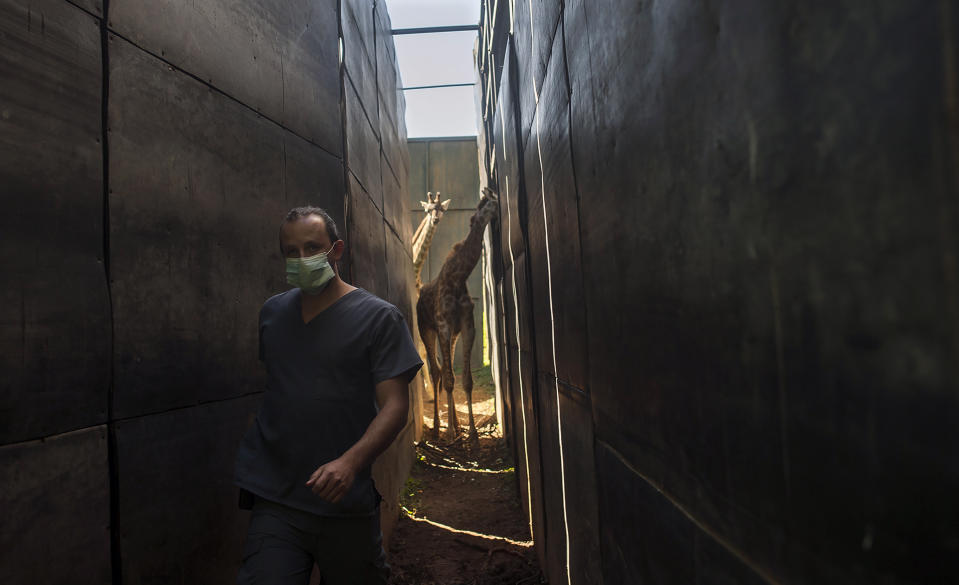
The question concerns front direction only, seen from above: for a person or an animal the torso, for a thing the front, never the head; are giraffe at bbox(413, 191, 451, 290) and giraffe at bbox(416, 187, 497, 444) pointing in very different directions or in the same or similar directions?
same or similar directions

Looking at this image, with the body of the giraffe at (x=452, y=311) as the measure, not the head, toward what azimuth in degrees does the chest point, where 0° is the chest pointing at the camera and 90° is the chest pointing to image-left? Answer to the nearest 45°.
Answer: approximately 315°

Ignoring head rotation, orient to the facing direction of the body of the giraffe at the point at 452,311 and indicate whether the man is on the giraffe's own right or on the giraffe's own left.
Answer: on the giraffe's own right

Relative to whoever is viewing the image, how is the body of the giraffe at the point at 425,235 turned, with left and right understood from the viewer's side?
facing the viewer and to the right of the viewer

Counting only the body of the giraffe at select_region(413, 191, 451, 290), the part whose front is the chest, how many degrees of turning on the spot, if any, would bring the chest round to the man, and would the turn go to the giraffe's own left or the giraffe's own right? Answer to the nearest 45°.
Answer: approximately 45° to the giraffe's own right

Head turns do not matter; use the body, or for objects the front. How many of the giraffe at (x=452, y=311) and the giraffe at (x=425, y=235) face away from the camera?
0
